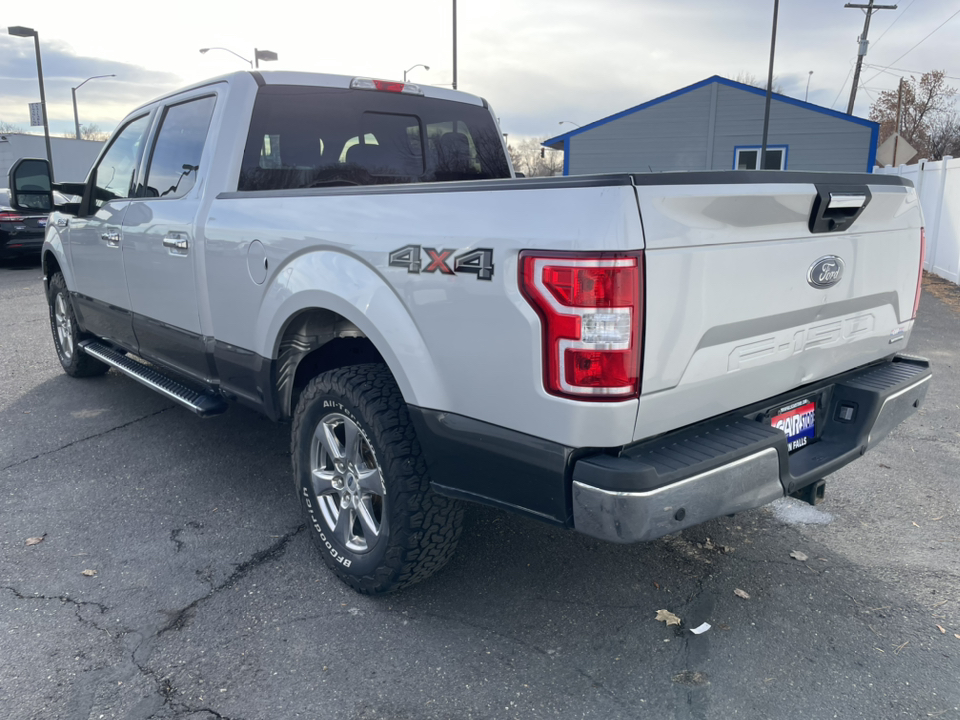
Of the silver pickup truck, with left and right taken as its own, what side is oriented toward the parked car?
front

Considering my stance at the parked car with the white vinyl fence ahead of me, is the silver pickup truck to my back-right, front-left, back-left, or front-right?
front-right

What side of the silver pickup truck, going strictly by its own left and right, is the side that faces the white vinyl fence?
right

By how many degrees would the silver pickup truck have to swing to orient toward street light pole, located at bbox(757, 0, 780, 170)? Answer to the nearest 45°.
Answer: approximately 45° to its right

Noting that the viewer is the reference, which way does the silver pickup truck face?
facing away from the viewer and to the left of the viewer

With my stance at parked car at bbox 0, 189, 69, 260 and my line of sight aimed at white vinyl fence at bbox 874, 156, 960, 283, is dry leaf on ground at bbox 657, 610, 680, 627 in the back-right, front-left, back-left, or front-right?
front-right

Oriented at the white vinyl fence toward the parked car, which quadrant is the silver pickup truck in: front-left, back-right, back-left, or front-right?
front-left

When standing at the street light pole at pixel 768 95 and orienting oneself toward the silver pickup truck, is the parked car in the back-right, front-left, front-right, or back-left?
front-right

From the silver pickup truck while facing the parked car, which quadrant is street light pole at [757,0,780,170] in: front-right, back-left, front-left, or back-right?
front-right

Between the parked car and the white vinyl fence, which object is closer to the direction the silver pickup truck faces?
the parked car

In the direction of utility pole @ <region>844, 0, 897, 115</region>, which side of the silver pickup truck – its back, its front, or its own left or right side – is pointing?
right
